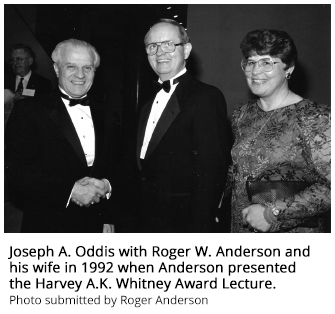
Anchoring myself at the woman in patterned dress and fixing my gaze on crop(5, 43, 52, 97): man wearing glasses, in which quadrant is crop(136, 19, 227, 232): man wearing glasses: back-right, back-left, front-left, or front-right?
front-left

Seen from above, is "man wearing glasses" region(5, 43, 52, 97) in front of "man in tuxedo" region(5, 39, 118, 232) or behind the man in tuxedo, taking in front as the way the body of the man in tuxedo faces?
behind

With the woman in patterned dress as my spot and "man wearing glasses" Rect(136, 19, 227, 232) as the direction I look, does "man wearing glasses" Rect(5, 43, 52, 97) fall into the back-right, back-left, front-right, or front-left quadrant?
front-right

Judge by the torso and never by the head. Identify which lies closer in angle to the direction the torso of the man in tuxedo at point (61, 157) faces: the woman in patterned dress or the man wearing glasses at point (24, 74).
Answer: the woman in patterned dress

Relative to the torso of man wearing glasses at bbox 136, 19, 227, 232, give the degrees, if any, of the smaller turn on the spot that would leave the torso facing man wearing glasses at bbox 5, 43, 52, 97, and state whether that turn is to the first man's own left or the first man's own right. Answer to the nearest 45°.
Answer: approximately 90° to the first man's own right

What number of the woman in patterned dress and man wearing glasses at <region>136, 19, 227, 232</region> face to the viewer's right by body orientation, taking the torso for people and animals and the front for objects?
0

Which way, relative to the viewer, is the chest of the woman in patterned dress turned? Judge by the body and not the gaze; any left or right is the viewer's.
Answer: facing the viewer and to the left of the viewer
